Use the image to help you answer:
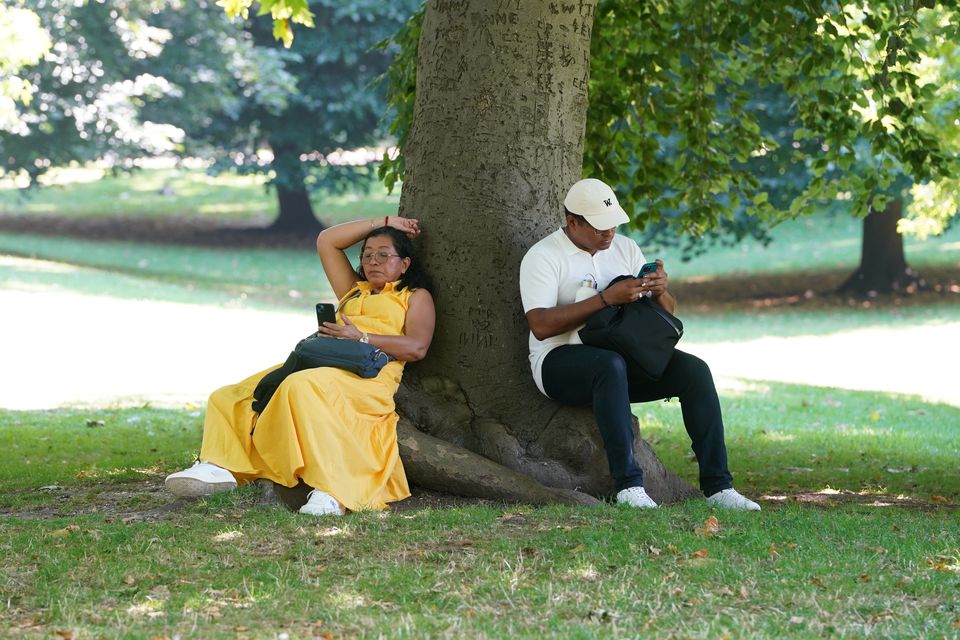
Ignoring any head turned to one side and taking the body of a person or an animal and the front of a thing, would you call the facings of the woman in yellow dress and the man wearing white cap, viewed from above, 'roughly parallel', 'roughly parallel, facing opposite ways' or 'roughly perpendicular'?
roughly perpendicular

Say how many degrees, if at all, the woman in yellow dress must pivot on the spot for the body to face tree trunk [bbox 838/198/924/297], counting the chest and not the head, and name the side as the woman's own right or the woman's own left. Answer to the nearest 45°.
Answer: approximately 180°

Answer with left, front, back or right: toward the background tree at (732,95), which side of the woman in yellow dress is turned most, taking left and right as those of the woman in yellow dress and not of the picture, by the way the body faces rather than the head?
back

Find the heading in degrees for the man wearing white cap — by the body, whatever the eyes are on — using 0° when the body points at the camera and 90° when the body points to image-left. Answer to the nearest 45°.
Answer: approximately 315°

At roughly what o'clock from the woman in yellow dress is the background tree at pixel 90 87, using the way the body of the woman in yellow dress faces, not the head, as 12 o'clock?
The background tree is roughly at 4 o'clock from the woman in yellow dress.

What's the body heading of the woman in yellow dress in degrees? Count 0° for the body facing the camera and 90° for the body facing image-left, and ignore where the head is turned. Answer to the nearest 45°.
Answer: approximately 45°

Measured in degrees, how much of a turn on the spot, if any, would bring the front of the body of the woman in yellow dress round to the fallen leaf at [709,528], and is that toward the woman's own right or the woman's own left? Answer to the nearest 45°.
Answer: approximately 90° to the woman's own left
